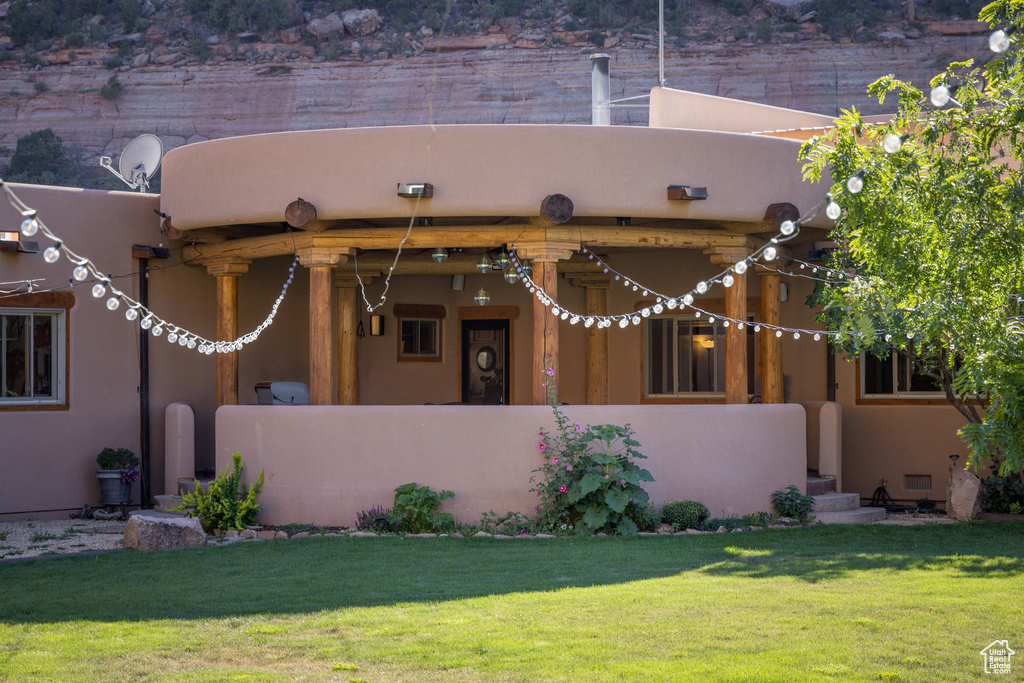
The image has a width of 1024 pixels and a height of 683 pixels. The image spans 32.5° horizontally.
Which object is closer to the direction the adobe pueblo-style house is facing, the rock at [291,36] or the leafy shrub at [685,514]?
the leafy shrub

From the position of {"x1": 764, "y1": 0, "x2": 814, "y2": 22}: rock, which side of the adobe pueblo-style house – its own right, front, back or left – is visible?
back

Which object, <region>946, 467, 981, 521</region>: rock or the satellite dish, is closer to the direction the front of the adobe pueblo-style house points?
the rock

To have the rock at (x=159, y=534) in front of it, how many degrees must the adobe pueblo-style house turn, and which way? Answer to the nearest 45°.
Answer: approximately 45° to its right

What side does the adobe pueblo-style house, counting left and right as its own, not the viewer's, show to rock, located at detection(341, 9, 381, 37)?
back

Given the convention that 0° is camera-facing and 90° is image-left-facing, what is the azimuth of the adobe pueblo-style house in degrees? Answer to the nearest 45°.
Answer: approximately 0°

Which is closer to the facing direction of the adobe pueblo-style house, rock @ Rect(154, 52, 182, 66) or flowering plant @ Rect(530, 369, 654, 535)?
the flowering plant
